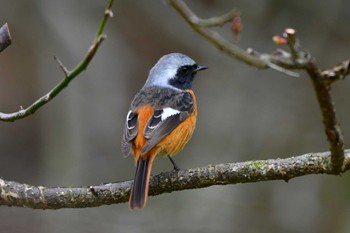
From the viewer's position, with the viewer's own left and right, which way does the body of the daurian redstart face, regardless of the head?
facing away from the viewer and to the right of the viewer
